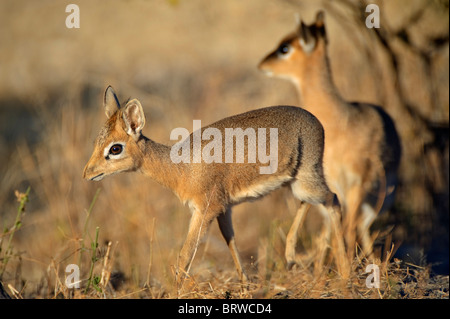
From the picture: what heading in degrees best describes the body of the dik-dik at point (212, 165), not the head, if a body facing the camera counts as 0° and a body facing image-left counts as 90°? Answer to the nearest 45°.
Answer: approximately 90°

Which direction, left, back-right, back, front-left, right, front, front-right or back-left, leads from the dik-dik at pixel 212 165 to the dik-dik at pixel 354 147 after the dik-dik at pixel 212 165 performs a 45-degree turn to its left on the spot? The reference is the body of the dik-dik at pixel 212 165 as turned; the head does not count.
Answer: back

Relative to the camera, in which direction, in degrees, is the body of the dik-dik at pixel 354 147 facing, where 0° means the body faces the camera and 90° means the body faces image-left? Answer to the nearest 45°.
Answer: approximately 45°
